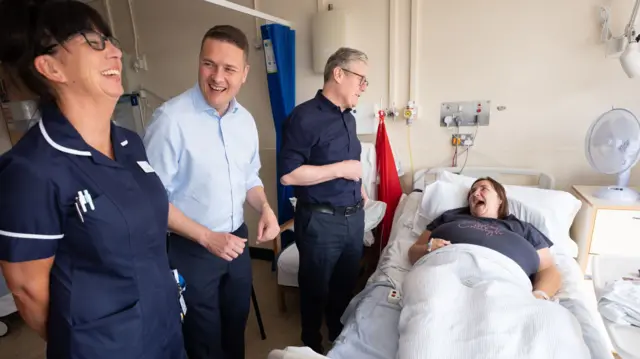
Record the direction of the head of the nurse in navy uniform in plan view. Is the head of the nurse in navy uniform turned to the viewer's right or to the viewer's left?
to the viewer's right

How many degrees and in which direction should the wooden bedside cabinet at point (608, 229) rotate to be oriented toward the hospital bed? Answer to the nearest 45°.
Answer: approximately 45° to its right

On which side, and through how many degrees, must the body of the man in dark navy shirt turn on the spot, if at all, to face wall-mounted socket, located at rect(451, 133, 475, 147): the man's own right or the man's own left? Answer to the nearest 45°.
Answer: approximately 90° to the man's own left

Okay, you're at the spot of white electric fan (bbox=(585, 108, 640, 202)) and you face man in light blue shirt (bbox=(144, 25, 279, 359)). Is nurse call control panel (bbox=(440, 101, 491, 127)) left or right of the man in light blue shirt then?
right

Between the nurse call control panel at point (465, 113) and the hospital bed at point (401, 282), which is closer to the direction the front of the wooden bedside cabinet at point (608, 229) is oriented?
the hospital bed

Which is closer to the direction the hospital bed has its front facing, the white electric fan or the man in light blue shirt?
the man in light blue shirt

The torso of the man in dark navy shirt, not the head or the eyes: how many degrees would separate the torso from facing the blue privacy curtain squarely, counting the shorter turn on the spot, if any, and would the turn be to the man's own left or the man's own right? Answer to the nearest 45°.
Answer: approximately 135° to the man's own left

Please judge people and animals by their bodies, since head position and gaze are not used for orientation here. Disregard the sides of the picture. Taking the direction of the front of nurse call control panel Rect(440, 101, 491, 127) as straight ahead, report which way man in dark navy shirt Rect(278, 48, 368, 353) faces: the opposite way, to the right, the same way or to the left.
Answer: to the left

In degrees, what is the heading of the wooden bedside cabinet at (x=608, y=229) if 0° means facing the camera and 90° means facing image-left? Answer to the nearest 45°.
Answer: approximately 0°

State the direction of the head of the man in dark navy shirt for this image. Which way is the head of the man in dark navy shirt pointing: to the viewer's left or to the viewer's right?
to the viewer's right
